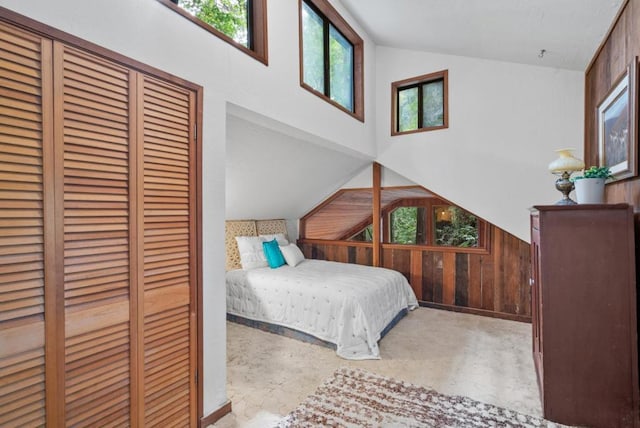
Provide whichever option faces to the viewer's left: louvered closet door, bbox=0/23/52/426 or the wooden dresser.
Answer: the wooden dresser

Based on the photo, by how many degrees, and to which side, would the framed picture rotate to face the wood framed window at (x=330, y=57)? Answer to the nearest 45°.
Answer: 0° — it already faces it

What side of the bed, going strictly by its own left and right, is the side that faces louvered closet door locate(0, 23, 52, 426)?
right

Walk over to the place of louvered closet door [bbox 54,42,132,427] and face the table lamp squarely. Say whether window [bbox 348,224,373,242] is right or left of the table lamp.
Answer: left

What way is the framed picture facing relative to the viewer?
to the viewer's left

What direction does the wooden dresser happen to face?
to the viewer's left

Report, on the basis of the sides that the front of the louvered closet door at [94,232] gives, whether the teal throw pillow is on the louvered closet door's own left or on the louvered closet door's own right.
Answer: on the louvered closet door's own left
